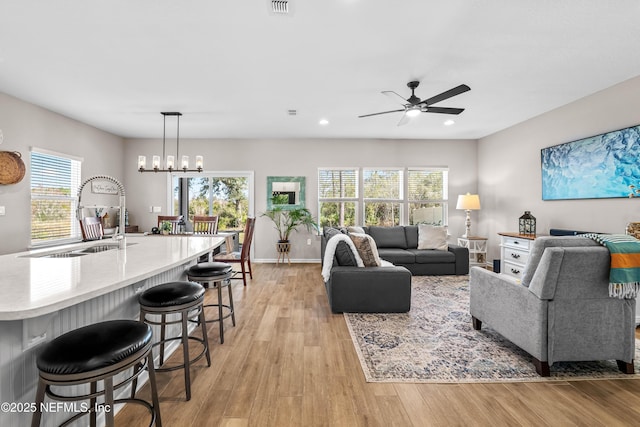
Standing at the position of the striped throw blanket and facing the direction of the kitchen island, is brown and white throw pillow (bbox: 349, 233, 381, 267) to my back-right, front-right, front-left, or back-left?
front-right

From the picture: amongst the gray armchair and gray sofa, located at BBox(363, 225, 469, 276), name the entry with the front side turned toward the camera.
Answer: the gray sofa

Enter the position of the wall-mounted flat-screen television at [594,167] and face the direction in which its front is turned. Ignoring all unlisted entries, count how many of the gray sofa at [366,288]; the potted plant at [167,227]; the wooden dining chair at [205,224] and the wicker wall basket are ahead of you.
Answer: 4

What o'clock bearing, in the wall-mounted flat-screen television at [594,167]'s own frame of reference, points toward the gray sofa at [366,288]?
The gray sofa is roughly at 12 o'clock from the wall-mounted flat-screen television.

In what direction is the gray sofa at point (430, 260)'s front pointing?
toward the camera

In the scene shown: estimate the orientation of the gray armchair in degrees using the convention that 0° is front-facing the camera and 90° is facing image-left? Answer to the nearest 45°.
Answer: approximately 135°

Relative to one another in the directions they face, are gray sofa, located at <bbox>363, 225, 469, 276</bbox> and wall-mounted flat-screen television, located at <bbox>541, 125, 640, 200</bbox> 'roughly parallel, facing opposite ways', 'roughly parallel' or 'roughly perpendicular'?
roughly perpendicular

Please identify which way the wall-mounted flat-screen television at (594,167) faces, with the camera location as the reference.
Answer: facing the viewer and to the left of the viewer

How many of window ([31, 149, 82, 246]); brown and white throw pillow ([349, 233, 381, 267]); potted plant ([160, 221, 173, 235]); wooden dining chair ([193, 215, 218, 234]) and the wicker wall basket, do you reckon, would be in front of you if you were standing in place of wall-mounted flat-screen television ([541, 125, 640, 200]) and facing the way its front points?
5

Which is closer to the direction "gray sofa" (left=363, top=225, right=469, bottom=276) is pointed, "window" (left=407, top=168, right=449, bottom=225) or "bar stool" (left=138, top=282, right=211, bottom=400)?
the bar stool

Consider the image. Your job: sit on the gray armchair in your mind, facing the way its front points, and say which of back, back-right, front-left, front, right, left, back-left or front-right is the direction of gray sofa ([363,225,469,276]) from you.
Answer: front
